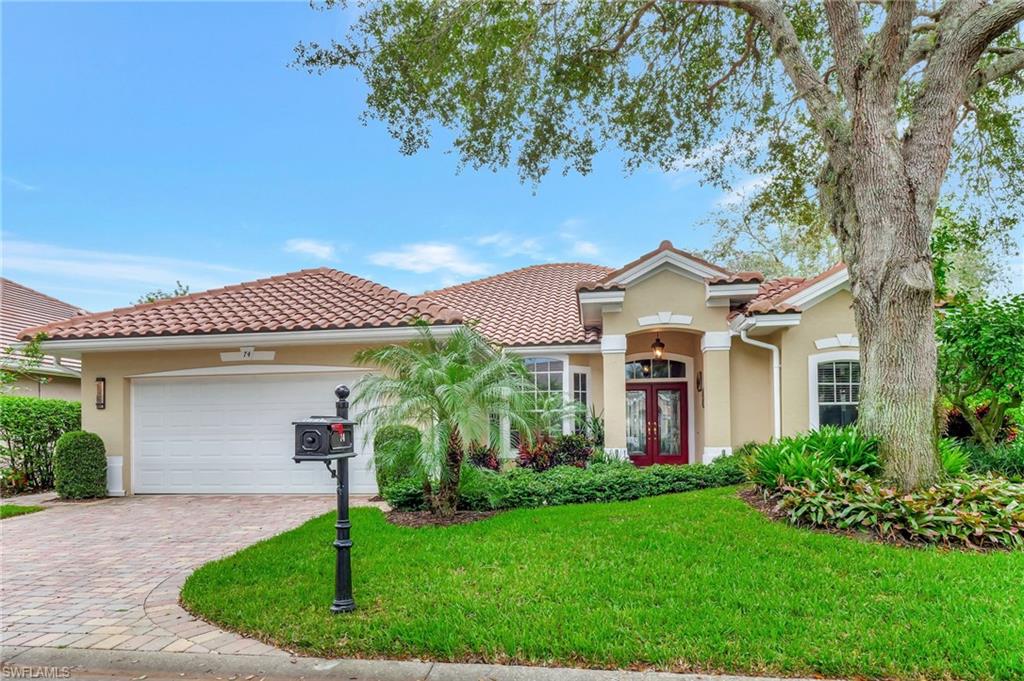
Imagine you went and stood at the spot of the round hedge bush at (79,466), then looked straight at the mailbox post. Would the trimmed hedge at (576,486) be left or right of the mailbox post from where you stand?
left

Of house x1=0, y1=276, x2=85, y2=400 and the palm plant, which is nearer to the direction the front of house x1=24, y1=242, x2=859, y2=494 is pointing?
the palm plant

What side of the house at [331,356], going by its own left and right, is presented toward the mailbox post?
front

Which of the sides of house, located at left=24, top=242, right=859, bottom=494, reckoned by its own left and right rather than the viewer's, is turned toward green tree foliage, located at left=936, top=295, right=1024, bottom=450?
left

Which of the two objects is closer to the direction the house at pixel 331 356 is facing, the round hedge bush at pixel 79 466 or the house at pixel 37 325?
the round hedge bush

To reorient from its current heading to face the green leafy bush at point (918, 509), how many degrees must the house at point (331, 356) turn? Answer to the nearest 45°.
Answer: approximately 45° to its left

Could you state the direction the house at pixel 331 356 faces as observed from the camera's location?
facing the viewer

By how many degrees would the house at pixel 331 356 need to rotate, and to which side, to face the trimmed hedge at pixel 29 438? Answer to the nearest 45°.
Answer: approximately 90° to its right

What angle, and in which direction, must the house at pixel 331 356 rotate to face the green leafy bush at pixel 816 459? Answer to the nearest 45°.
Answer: approximately 45° to its left

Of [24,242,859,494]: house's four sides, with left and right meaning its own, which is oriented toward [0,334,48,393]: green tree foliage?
right

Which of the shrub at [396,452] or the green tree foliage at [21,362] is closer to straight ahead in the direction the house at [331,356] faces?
the shrub

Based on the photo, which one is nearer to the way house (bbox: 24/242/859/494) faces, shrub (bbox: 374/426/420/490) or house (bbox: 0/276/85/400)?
the shrub
